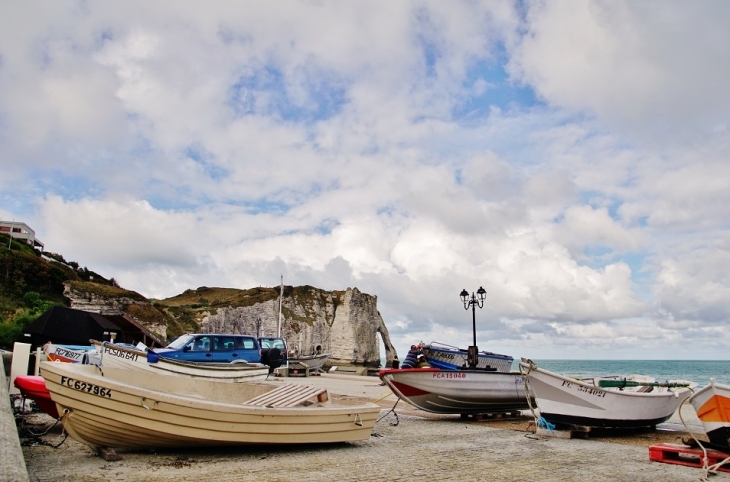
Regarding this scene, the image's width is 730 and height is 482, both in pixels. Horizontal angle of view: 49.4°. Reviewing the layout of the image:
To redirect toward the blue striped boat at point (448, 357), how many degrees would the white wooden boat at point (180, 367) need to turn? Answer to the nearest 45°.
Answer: approximately 180°

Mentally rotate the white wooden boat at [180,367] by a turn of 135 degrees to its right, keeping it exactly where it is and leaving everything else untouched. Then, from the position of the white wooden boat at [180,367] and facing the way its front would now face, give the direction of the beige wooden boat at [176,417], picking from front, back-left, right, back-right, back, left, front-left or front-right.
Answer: back-right

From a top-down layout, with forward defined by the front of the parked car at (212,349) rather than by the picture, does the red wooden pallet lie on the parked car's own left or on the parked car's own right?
on the parked car's own left

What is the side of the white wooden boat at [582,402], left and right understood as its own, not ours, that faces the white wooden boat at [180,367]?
front

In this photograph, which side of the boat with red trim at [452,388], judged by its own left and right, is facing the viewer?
left

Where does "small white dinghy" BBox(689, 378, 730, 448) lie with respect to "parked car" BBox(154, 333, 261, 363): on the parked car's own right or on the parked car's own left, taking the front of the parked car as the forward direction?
on the parked car's own left

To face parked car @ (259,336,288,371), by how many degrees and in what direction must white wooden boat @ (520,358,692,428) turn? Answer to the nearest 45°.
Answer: approximately 45° to its right

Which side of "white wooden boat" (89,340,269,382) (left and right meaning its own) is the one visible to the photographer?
left

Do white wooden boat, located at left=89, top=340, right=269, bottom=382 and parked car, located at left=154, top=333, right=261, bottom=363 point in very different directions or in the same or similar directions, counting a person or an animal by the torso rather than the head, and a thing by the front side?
same or similar directions

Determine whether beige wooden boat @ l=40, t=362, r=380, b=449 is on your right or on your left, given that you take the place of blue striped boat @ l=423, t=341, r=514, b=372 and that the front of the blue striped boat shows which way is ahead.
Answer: on your left

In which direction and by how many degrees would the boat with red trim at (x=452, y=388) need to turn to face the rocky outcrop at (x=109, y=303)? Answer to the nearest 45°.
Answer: approximately 45° to its right

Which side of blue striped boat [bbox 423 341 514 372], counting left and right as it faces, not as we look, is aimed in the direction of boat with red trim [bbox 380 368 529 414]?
left

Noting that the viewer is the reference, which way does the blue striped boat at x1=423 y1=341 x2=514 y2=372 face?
facing to the left of the viewer

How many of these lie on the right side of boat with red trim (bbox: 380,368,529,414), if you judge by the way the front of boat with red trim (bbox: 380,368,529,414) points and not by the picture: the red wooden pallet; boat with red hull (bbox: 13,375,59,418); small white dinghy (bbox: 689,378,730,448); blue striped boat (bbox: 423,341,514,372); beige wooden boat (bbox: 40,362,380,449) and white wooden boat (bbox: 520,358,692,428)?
1

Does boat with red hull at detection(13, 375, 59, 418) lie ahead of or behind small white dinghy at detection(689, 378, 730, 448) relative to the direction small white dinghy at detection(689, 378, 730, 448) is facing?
ahead

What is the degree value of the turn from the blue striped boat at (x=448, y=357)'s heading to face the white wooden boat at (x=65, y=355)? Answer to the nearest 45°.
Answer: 0° — it already faces it

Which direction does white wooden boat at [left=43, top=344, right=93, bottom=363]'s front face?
to the viewer's left
